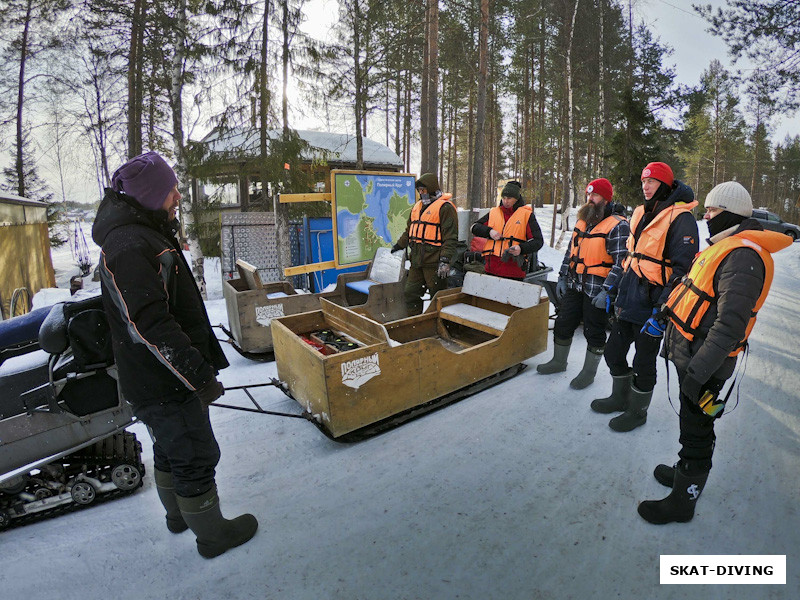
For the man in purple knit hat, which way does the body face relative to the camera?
to the viewer's right

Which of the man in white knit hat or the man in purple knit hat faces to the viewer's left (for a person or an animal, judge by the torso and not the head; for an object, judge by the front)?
the man in white knit hat

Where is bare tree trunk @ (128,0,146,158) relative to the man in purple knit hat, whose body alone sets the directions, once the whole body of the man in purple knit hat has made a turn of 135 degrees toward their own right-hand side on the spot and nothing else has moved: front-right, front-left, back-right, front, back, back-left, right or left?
back-right

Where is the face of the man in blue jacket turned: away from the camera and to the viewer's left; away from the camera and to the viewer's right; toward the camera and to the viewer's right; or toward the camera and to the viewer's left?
toward the camera and to the viewer's left

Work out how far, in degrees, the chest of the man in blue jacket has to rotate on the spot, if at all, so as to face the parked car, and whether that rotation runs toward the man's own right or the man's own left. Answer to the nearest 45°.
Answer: approximately 135° to the man's own right

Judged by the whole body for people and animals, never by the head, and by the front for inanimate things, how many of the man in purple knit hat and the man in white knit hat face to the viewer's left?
1

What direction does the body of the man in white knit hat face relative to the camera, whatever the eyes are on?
to the viewer's left

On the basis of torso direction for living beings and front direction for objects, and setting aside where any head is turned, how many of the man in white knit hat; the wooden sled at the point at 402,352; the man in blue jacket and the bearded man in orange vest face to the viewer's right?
0

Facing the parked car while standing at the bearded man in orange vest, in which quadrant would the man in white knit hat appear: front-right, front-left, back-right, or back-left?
back-right

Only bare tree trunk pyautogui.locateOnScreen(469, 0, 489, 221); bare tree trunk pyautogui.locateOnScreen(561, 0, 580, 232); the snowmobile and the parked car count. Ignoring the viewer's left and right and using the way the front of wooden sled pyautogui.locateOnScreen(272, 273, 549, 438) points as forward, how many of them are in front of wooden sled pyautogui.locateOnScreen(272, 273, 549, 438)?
1

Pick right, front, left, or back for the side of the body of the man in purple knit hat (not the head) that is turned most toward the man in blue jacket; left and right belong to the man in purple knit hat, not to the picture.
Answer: front

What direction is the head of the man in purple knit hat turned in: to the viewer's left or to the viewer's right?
to the viewer's right
